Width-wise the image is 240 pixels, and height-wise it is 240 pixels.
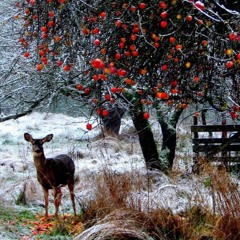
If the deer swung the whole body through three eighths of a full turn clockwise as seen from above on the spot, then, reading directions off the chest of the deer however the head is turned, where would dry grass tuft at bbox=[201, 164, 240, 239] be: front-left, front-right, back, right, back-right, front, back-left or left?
back-right

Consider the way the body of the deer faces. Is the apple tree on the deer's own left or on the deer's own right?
on the deer's own left

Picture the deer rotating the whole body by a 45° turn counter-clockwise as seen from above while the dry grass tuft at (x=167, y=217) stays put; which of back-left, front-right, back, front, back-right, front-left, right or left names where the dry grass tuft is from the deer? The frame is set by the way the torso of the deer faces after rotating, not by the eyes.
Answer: front-left

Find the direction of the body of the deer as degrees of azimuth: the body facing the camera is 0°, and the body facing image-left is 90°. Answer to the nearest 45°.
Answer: approximately 45°
